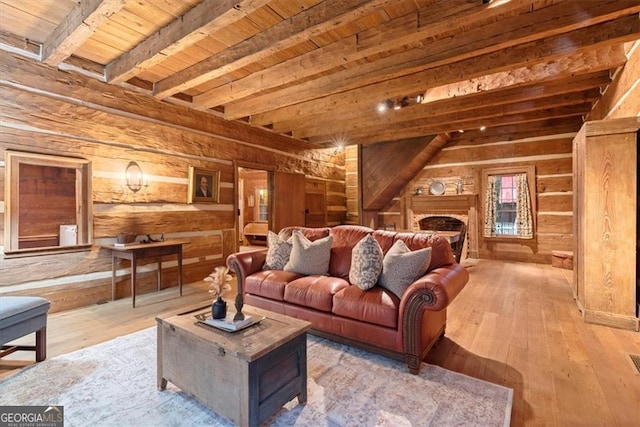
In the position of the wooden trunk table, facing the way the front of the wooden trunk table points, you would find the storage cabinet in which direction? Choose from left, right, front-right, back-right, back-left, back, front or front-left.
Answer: back-left

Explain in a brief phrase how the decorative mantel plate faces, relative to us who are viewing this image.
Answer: facing the viewer

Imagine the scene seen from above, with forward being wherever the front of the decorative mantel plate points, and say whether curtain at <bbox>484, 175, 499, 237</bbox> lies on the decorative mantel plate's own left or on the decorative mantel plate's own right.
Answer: on the decorative mantel plate's own left

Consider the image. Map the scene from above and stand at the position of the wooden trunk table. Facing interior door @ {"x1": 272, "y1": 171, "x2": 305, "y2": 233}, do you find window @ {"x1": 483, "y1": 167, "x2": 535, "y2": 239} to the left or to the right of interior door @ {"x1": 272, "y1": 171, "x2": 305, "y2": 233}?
right

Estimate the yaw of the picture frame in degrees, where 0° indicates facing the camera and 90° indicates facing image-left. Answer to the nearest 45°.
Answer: approximately 315°

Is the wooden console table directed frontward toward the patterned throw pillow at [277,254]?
yes

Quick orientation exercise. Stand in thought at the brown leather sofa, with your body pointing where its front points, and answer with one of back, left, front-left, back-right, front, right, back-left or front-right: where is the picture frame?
right

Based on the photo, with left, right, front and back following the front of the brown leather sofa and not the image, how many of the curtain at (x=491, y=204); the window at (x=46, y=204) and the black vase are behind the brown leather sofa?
1

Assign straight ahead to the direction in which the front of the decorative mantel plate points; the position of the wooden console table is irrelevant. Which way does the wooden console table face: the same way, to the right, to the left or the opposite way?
to the left

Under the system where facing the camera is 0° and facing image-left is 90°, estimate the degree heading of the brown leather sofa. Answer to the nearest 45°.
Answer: approximately 45°

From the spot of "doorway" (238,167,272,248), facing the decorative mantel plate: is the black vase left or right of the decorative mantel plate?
right

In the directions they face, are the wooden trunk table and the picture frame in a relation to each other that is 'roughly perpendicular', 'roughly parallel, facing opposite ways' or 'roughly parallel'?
roughly perpendicular

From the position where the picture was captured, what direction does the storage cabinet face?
facing to the left of the viewer

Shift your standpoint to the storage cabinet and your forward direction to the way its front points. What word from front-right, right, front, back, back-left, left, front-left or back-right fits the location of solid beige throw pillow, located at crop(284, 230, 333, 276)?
front-left

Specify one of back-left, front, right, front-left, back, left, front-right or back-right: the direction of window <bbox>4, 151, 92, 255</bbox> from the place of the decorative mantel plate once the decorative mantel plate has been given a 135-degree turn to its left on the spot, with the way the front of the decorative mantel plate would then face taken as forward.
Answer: back

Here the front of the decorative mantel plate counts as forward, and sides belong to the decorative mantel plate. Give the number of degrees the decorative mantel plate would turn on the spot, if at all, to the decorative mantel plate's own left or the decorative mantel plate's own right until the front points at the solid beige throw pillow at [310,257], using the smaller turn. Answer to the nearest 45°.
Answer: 0° — it already faces it

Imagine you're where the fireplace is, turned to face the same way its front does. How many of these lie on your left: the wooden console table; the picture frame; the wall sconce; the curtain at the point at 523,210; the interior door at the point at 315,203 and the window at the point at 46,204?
1

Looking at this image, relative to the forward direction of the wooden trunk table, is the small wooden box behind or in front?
behind

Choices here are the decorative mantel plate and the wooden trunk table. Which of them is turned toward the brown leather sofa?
the decorative mantel plate

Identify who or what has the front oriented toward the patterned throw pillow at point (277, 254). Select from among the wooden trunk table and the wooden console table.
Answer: the wooden console table
